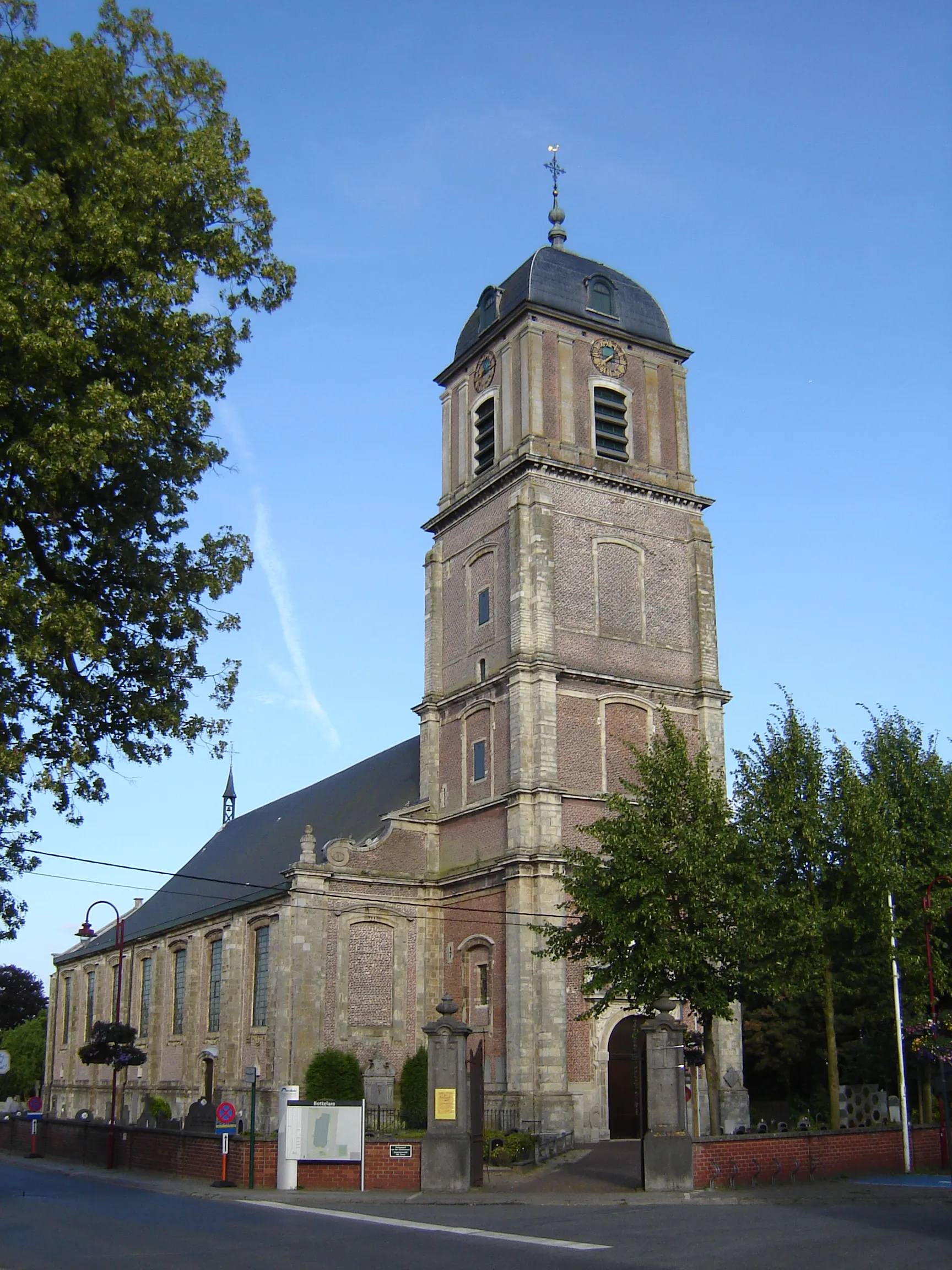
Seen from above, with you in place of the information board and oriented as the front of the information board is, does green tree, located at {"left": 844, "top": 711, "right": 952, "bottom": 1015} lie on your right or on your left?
on your left

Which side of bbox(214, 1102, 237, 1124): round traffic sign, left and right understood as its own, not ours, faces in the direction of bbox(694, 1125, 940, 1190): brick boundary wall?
left

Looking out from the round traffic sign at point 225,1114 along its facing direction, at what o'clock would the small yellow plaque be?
The small yellow plaque is roughly at 10 o'clock from the round traffic sign.

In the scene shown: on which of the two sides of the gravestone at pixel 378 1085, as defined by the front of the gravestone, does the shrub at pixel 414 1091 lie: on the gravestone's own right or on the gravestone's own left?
on the gravestone's own left

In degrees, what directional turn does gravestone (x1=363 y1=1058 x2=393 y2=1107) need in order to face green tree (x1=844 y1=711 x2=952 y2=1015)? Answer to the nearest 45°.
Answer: approximately 45° to its left

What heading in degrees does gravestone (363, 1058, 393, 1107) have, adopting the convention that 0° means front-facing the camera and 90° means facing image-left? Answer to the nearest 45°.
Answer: approximately 0°

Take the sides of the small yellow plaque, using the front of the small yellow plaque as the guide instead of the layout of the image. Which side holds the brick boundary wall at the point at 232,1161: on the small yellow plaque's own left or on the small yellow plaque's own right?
on the small yellow plaque's own right

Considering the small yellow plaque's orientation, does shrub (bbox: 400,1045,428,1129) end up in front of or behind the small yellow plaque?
behind

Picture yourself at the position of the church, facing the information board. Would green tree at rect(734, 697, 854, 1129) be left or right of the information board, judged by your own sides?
left

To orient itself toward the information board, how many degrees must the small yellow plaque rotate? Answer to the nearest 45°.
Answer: approximately 90° to its right

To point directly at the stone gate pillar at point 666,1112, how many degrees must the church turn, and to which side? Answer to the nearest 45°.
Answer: approximately 45° to its right

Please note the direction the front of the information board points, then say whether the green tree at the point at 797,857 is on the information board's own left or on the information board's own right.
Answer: on the information board's own left

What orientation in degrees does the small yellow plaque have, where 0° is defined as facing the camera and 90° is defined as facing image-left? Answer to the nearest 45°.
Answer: approximately 0°
